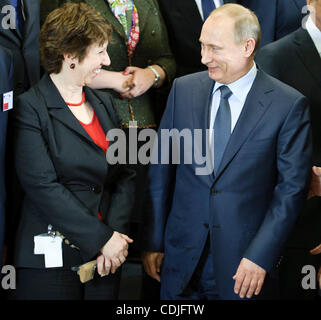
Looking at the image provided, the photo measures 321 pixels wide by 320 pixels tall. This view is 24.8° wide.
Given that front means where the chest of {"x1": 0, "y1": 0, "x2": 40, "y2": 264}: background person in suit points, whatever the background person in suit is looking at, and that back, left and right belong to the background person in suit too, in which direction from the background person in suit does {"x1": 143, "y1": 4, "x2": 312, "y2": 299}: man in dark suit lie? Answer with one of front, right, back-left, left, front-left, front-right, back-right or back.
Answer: front-left

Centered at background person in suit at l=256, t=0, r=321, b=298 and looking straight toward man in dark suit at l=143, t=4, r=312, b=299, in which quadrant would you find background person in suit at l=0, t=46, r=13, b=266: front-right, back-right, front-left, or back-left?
front-right

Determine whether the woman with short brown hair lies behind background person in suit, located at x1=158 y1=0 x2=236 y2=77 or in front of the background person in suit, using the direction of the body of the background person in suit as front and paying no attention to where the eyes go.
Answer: in front

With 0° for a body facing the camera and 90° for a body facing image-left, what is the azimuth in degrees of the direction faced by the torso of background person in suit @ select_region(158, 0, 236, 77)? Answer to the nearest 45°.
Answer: approximately 0°

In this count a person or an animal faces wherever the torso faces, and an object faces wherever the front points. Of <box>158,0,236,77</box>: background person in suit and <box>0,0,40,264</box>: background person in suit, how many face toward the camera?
2

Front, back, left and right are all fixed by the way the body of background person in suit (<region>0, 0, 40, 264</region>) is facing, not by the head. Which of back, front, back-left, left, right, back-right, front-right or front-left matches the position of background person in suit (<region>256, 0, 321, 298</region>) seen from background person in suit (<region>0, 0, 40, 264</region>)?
left

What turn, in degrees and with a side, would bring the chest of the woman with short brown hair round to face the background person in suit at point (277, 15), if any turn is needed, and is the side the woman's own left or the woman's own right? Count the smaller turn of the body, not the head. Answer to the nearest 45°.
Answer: approximately 90° to the woman's own left

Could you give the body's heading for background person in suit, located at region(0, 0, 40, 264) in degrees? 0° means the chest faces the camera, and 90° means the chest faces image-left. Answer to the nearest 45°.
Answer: approximately 0°

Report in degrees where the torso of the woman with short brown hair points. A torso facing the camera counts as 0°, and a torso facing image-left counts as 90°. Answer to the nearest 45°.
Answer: approximately 315°
